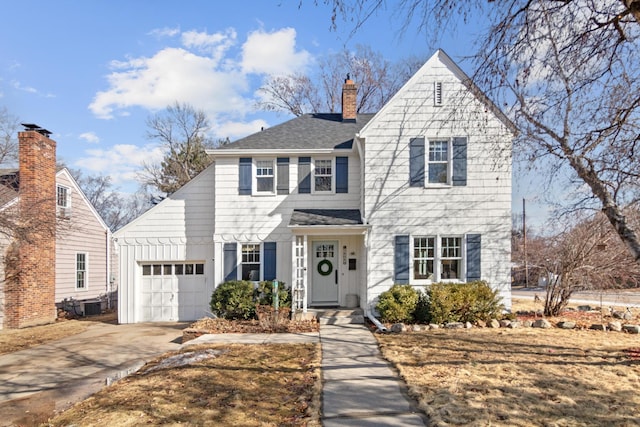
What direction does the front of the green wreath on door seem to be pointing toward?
toward the camera

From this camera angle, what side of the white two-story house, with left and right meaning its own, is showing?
front

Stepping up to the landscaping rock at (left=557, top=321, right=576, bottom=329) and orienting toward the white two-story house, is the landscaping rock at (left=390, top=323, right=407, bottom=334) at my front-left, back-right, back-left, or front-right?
front-left

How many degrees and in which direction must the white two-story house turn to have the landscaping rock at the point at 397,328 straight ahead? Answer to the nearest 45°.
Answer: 0° — it already faces it

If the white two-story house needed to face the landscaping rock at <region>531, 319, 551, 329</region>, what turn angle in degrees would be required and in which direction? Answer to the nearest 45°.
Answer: approximately 45° to its left

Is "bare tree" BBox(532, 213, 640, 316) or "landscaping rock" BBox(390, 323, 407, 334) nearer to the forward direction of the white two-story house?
the landscaping rock

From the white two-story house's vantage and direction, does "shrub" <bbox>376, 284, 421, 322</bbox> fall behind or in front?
in front
